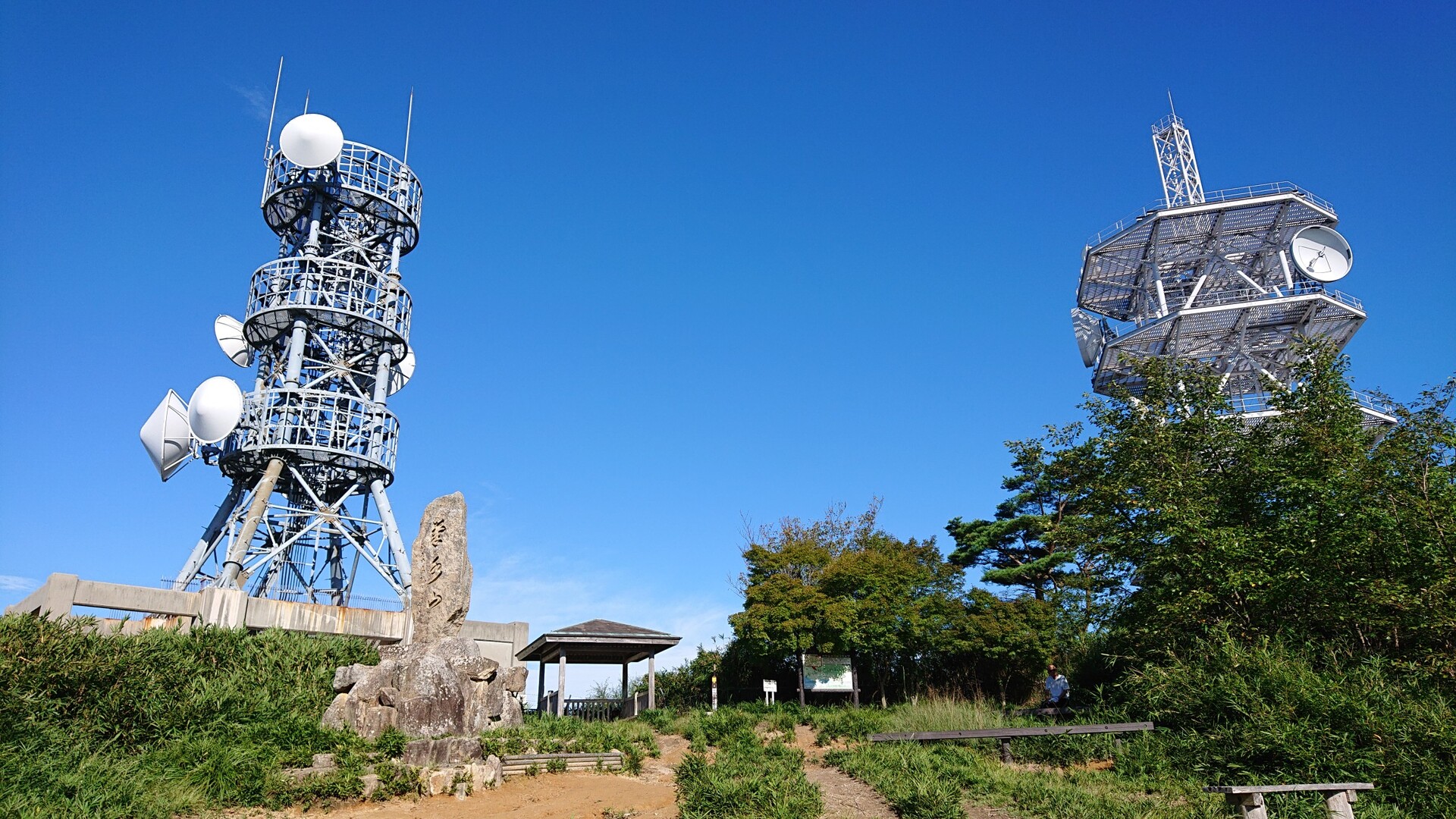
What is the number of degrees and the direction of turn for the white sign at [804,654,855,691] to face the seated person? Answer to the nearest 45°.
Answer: approximately 45° to its left

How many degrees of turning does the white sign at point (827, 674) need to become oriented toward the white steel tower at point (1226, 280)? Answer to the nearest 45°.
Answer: approximately 135° to its left

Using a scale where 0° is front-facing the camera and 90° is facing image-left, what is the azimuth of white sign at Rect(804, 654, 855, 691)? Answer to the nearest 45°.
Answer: approximately 0°

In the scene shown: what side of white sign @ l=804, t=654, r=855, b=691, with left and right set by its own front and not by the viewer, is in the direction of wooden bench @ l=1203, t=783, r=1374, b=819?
front

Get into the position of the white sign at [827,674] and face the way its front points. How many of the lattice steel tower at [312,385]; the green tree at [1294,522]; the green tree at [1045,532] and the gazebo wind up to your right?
2

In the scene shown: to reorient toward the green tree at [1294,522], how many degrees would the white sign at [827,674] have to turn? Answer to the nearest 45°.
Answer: approximately 45° to its left

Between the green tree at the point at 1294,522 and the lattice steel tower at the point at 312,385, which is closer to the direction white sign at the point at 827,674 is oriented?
the green tree

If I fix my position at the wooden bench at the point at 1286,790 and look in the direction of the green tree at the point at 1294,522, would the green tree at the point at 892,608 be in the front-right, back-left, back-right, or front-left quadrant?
front-left

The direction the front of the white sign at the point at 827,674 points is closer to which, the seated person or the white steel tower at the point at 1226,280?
the seated person

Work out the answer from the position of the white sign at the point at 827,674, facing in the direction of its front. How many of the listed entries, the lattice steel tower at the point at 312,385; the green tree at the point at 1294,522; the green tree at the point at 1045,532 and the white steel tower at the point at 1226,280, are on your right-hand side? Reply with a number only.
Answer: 1

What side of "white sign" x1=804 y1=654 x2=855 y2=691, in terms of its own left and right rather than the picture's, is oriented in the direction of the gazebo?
right

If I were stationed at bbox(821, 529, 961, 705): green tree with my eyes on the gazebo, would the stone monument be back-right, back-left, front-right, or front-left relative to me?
front-left

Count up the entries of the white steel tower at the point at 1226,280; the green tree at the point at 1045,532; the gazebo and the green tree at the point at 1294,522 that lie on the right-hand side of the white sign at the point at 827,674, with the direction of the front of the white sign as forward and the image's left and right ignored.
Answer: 1
